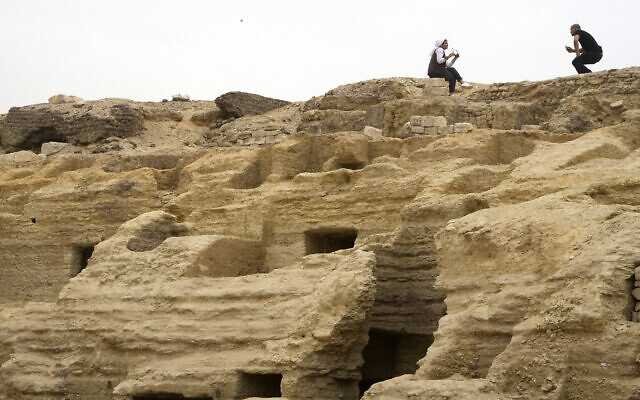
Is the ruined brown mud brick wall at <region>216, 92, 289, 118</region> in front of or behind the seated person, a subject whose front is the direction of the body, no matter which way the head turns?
behind

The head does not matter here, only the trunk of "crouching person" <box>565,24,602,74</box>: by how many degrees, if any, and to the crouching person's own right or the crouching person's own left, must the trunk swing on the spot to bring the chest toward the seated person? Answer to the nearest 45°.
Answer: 0° — they already face them

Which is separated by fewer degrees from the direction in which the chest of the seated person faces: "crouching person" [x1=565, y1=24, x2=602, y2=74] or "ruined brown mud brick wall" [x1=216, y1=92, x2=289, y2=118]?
the crouching person

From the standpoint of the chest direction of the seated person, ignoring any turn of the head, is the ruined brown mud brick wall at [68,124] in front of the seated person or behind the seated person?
behind

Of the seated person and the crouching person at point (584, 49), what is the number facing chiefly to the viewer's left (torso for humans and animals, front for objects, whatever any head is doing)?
1

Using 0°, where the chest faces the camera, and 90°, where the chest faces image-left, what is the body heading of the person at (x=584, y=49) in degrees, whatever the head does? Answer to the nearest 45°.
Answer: approximately 90°

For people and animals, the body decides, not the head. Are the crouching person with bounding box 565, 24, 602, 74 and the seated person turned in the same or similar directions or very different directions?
very different directions

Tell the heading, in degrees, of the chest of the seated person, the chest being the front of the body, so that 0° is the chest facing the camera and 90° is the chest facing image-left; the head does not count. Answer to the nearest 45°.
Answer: approximately 270°
